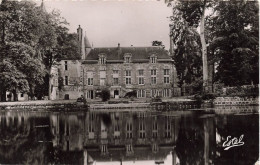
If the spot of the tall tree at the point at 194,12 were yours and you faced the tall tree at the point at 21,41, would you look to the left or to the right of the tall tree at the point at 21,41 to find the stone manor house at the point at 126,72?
right

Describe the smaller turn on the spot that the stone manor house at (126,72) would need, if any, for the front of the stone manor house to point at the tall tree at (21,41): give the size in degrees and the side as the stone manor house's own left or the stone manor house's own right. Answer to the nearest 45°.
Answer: approximately 45° to the stone manor house's own right

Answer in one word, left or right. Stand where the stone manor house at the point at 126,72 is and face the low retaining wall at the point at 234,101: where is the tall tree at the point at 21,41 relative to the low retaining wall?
right

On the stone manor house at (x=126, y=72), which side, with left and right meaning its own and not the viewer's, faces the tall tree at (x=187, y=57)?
left

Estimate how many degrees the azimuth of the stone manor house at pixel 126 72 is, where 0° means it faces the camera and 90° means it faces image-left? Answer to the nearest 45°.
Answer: approximately 0°
